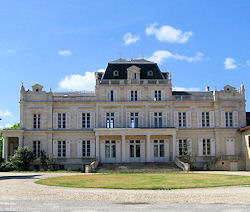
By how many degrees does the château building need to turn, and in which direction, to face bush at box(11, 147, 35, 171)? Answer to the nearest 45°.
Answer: approximately 90° to its right

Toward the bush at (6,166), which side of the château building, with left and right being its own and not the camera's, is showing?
right

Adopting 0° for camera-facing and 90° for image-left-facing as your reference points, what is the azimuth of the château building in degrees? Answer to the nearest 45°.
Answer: approximately 0°
